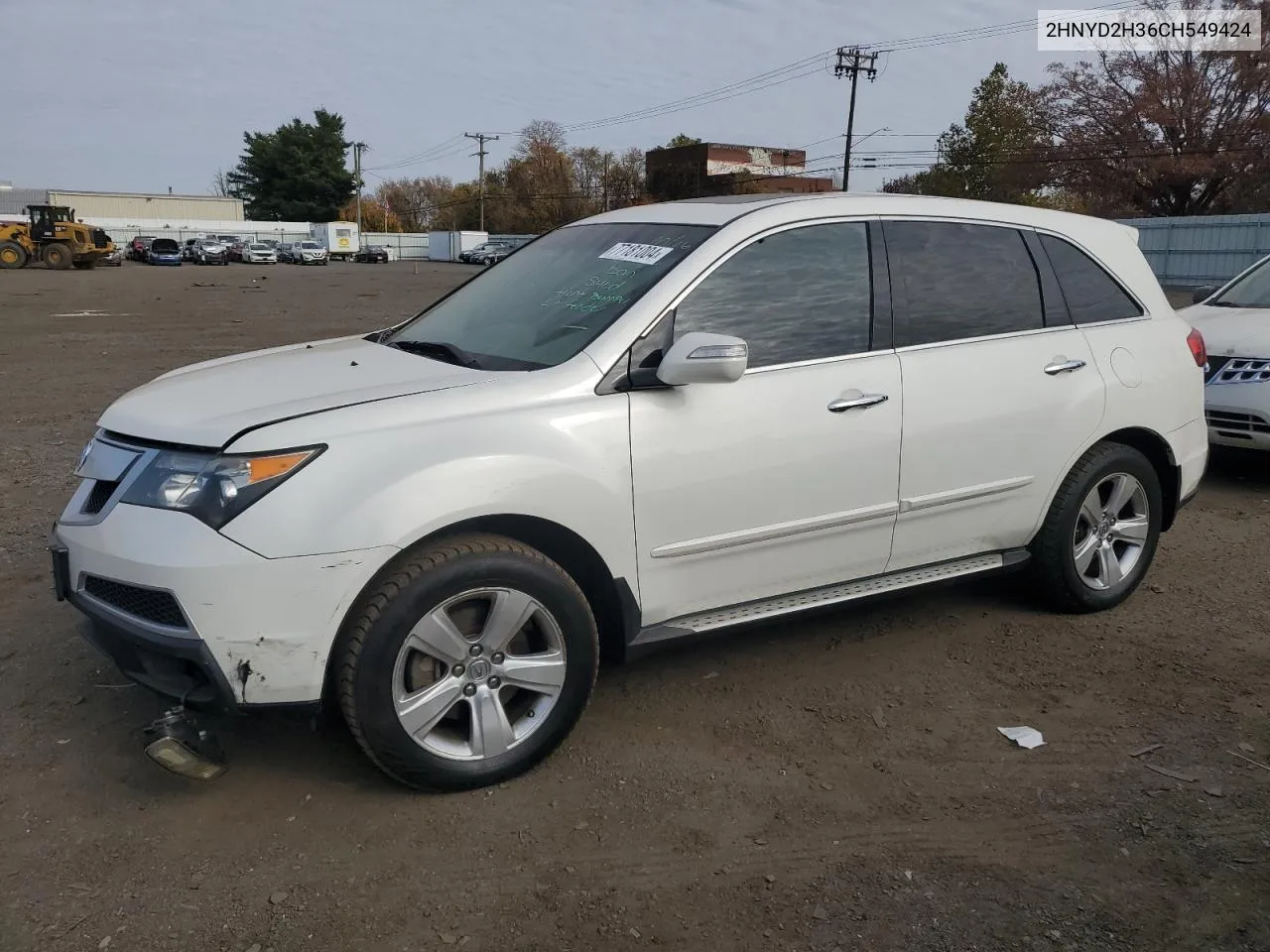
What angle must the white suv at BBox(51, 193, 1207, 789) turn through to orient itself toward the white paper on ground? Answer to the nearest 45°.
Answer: approximately 135° to its left

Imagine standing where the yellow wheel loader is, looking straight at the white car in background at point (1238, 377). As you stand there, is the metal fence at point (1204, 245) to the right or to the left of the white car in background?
left

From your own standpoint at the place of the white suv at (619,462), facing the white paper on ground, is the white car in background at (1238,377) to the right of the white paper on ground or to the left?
left

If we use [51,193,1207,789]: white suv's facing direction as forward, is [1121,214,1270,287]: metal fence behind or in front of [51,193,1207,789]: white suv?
behind

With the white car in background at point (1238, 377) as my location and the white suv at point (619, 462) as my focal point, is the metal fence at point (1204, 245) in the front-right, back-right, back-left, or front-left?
back-right

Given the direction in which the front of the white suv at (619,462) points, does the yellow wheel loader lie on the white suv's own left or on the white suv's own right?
on the white suv's own right

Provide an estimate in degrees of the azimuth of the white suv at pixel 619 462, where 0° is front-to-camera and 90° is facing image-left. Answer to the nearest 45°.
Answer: approximately 45°

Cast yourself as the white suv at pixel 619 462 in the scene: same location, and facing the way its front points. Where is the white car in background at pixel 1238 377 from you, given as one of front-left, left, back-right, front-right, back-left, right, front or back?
back
